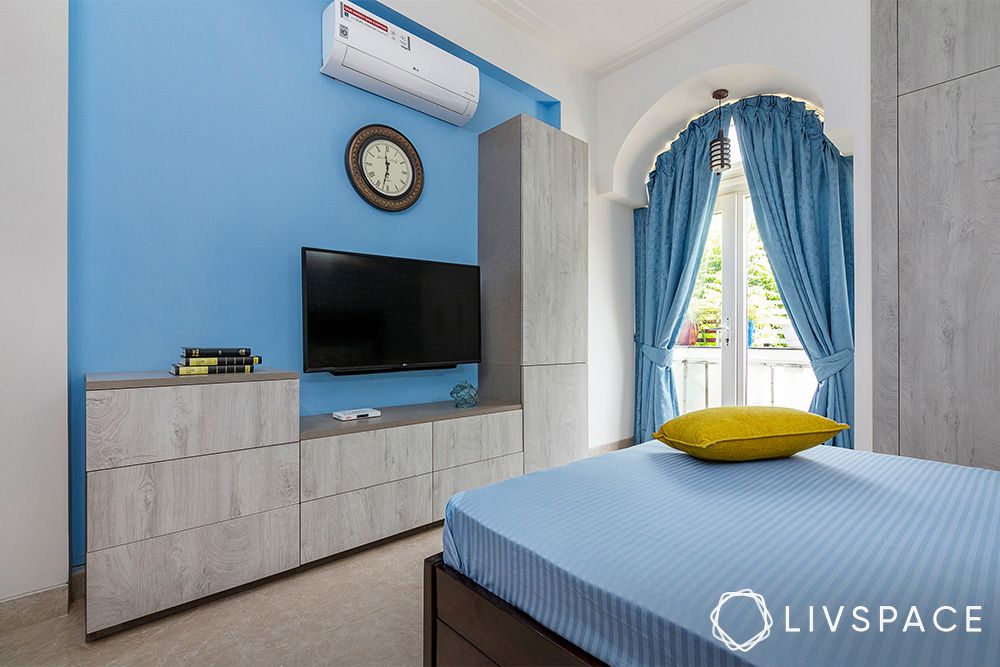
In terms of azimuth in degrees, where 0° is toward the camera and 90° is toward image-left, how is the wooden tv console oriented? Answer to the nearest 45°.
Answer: approximately 315°

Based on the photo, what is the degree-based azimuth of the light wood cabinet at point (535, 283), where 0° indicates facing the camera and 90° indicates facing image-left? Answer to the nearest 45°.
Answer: approximately 315°

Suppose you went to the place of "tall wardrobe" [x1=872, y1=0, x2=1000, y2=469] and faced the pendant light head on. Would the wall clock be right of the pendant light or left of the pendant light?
left

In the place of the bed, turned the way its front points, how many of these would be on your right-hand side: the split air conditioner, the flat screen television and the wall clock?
3

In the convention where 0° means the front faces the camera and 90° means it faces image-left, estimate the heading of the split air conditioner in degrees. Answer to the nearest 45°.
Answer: approximately 315°

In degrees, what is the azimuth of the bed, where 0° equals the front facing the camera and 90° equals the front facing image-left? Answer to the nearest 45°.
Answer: approximately 45°

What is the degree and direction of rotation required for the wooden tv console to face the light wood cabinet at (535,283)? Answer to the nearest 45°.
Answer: approximately 90° to its left

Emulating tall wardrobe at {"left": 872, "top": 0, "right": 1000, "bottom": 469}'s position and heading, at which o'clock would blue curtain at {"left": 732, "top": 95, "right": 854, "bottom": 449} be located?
The blue curtain is roughly at 3 o'clock from the tall wardrobe.
